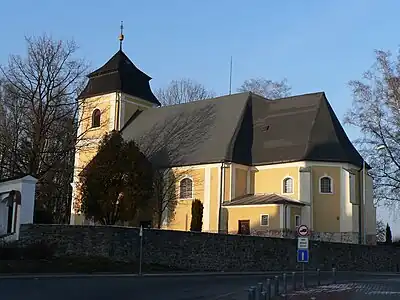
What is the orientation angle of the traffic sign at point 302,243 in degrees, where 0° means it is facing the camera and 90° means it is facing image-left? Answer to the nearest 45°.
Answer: approximately 0°

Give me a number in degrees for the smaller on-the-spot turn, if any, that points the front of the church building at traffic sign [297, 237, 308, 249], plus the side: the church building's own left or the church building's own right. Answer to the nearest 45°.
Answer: approximately 135° to the church building's own left

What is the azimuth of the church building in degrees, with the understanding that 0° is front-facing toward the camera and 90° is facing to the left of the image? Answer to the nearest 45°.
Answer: approximately 135°

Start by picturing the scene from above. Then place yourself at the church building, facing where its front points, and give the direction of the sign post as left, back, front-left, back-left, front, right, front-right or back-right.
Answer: back-left

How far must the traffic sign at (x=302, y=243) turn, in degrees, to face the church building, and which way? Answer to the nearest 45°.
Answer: approximately 180°

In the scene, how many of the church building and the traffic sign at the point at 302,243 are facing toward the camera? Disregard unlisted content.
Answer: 1
